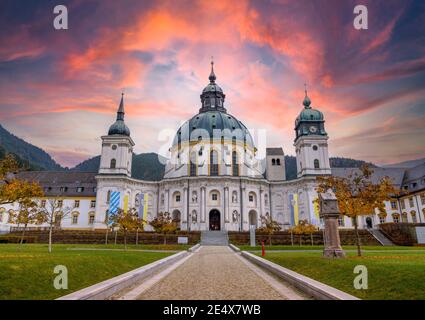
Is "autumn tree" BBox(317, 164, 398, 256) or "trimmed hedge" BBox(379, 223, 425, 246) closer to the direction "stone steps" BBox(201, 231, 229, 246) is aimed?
the autumn tree

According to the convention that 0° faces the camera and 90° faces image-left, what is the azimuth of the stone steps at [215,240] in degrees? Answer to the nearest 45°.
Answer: approximately 0°

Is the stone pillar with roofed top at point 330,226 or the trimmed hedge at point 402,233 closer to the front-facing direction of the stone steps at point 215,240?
the stone pillar with roofed top

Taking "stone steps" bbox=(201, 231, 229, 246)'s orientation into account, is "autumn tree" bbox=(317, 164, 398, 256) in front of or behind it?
in front

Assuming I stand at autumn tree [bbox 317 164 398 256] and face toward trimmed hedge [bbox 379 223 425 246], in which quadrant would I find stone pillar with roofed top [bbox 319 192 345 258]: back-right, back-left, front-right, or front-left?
back-left

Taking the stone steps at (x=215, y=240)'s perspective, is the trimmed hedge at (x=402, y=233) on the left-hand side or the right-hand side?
on its left
